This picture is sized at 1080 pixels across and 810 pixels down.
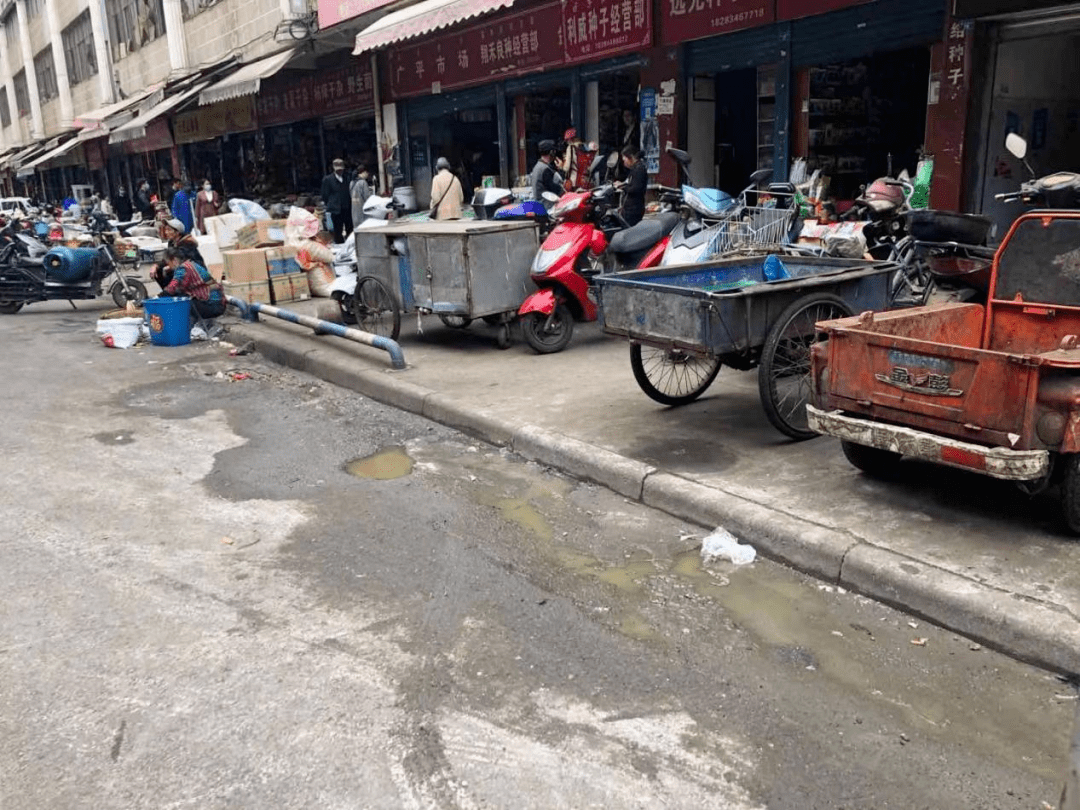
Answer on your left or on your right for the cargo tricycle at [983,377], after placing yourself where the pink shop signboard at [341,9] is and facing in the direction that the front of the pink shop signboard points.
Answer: on your left

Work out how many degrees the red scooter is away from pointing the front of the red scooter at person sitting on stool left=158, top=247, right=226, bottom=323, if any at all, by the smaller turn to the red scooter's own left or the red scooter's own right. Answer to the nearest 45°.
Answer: approximately 90° to the red scooter's own right

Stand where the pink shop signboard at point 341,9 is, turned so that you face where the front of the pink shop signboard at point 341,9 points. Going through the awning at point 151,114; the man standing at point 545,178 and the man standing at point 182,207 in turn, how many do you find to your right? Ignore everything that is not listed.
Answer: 2

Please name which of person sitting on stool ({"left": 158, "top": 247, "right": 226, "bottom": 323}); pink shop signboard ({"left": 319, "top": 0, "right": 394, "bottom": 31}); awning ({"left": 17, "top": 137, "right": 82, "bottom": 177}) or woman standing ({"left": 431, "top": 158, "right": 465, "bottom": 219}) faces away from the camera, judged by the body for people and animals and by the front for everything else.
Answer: the woman standing

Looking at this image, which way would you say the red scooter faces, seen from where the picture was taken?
facing the viewer and to the left of the viewer

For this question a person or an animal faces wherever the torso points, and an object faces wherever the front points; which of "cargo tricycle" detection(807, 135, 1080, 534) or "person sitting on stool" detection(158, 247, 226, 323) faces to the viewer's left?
the person sitting on stool

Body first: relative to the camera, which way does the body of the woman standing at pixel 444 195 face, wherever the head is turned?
away from the camera

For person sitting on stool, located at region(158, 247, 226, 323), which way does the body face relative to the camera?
to the viewer's left

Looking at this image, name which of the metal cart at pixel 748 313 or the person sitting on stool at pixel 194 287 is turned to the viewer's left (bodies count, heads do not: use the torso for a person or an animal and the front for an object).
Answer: the person sitting on stool

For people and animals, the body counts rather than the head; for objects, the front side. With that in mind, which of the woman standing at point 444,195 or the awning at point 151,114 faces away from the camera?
the woman standing

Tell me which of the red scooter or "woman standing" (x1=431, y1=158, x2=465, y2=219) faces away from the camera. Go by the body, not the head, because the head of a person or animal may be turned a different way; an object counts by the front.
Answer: the woman standing
